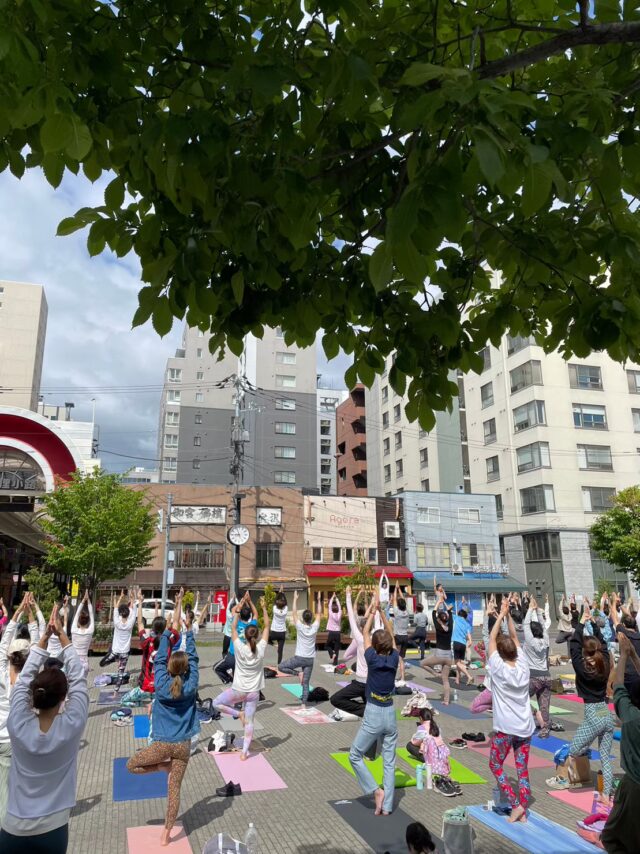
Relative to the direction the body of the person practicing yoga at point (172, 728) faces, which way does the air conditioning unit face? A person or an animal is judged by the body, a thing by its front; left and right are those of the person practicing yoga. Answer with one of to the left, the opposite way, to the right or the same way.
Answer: the opposite way

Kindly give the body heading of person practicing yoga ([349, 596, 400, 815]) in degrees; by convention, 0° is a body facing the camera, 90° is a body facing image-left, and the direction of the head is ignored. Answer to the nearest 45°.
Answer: approximately 180°

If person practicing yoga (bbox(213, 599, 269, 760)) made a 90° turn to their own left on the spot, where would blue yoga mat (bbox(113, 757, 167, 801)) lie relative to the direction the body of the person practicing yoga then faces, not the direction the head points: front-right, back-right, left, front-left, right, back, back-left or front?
front-left

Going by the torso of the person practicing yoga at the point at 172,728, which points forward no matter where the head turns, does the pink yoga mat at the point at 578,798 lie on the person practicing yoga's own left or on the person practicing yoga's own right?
on the person practicing yoga's own right

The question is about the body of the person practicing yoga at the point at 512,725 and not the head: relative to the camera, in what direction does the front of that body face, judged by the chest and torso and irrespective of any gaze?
away from the camera

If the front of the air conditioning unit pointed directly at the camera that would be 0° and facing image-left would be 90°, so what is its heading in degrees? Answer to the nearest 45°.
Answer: approximately 0°

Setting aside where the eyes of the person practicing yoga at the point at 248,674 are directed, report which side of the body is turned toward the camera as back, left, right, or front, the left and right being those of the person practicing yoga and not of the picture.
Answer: back

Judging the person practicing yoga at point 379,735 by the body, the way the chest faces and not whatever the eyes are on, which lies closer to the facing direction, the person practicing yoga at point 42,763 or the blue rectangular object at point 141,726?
the blue rectangular object

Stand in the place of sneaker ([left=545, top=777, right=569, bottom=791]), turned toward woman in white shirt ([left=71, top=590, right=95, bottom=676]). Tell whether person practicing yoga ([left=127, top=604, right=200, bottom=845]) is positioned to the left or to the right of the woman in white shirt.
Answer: left

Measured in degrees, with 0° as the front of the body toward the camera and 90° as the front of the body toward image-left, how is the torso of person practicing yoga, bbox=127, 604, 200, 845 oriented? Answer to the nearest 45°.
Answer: approximately 180°
